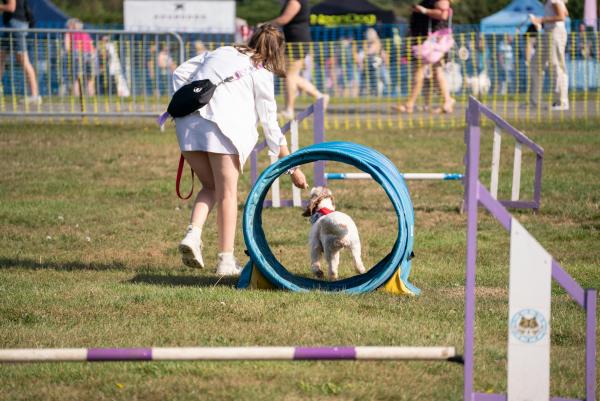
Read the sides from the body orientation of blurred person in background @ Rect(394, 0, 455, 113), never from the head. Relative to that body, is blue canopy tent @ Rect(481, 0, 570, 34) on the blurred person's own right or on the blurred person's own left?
on the blurred person's own right

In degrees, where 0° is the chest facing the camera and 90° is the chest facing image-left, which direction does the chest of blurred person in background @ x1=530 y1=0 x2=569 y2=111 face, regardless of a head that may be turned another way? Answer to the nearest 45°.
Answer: approximately 90°

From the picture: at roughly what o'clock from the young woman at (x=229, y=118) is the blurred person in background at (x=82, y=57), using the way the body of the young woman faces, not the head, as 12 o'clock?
The blurred person in background is roughly at 10 o'clock from the young woman.

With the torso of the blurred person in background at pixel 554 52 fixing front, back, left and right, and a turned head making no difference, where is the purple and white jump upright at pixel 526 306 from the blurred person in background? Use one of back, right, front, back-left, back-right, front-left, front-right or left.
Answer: left

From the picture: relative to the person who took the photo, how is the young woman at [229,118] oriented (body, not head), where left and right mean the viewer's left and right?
facing away from the viewer and to the right of the viewer

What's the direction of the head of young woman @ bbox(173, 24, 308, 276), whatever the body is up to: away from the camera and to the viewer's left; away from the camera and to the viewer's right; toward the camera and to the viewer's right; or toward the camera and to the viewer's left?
away from the camera and to the viewer's right

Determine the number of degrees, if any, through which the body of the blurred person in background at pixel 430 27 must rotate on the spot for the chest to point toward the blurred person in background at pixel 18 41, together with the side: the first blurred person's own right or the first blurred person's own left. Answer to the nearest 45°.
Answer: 0° — they already face them

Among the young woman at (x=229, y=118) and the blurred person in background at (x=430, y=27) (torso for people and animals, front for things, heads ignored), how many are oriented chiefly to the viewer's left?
1

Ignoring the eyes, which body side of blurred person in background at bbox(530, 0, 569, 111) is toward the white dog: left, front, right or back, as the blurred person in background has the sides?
left

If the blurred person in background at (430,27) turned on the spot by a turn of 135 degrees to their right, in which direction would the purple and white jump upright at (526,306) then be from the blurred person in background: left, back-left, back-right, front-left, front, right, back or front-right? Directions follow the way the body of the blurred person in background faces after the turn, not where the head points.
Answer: back-right
